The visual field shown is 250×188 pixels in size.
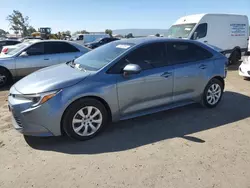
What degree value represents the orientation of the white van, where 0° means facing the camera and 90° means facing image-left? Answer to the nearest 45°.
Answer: approximately 45°

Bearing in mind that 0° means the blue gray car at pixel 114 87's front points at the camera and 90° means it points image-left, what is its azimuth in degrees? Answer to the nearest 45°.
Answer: approximately 45°

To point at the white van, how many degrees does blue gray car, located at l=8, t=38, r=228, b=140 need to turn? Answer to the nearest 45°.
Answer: approximately 180°

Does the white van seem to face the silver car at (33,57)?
yes

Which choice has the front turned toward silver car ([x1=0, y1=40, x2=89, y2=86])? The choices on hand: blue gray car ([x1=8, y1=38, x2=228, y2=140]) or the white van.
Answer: the white van

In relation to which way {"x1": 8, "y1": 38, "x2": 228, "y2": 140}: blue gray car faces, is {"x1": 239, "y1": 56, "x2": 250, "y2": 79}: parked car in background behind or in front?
behind

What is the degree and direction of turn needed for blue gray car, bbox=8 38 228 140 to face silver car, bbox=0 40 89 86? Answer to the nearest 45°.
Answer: approximately 90° to its right

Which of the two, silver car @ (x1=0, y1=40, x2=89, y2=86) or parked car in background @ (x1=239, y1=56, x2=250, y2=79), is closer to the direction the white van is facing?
the silver car

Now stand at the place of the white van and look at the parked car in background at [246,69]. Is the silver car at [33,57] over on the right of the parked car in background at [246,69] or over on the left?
right

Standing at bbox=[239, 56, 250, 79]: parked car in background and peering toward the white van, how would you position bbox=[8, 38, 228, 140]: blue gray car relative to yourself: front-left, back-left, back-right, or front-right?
back-left

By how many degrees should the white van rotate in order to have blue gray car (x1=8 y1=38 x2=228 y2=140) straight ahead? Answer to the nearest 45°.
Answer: approximately 45° to its left
